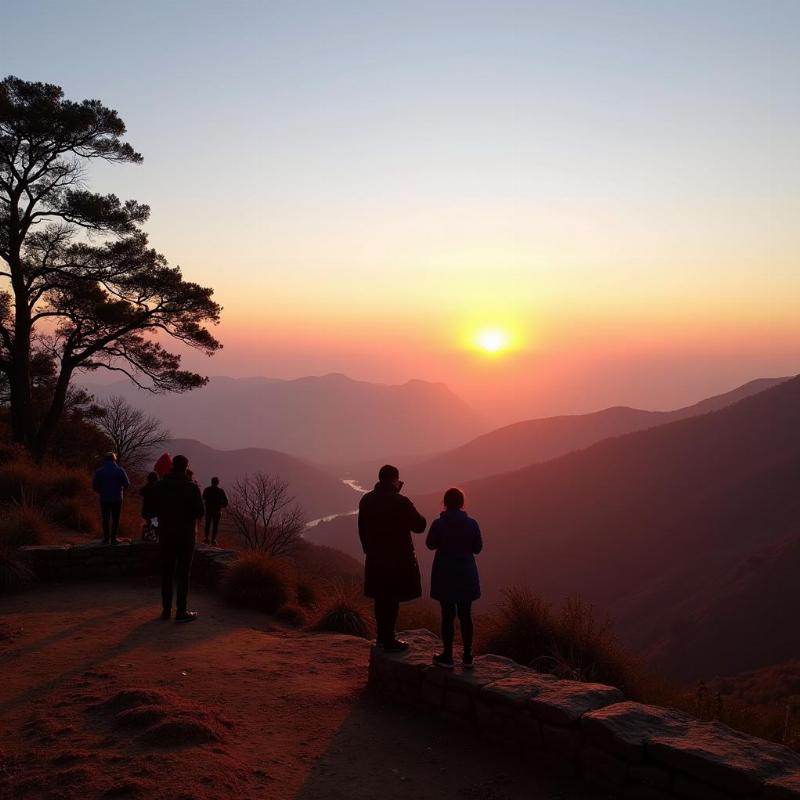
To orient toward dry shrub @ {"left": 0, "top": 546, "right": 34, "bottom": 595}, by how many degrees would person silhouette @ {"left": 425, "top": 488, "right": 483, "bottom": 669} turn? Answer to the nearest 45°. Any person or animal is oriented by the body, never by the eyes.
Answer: approximately 45° to its left

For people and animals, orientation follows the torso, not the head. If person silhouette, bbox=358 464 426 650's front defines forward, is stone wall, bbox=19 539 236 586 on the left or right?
on its left

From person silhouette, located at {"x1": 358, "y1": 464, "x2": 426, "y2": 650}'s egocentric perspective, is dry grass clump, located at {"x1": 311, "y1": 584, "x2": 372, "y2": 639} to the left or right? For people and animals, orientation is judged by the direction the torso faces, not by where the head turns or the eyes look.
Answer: on its left

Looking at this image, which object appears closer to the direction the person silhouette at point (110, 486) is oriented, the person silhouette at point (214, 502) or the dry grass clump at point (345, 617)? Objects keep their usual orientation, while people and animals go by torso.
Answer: the person silhouette

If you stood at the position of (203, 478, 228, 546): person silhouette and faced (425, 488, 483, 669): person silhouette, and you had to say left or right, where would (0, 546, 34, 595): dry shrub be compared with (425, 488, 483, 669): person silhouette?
right

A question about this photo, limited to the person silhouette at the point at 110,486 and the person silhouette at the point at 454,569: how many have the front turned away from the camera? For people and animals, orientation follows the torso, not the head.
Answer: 2

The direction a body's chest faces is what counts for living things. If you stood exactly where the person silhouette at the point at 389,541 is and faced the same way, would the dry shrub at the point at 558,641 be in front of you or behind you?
in front

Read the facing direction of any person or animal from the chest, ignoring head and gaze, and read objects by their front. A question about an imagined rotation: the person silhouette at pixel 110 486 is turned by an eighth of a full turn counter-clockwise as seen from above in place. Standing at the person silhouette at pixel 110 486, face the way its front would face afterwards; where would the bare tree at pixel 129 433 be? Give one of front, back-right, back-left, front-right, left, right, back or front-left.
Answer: front-right

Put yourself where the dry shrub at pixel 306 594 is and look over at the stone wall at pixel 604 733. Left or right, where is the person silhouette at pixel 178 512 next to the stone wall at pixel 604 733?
right

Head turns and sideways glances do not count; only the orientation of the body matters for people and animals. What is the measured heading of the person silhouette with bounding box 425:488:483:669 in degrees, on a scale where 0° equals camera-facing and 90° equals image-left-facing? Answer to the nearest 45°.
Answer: approximately 180°

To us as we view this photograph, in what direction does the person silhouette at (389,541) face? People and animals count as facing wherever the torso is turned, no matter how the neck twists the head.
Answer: facing away from the viewer and to the right of the viewer

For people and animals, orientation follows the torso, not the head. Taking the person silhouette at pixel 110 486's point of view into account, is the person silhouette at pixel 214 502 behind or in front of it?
in front

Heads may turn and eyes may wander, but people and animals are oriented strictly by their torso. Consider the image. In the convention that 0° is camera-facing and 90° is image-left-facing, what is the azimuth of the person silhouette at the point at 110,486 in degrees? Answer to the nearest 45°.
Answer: approximately 180°
